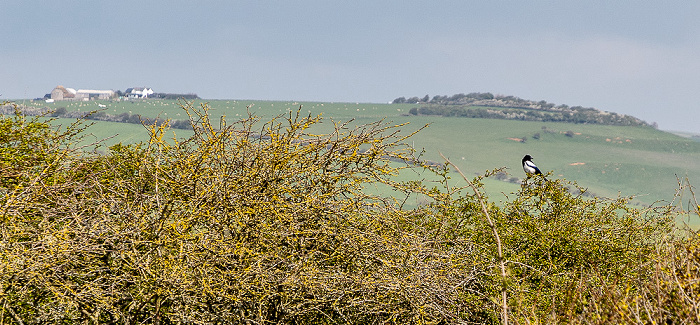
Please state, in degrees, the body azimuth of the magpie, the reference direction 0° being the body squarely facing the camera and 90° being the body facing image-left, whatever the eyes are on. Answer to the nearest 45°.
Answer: approximately 90°
